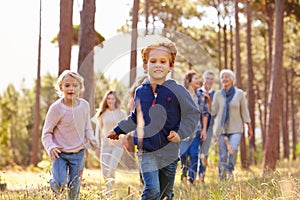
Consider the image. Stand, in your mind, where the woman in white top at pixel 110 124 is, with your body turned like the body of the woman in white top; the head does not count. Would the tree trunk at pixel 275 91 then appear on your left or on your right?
on your left

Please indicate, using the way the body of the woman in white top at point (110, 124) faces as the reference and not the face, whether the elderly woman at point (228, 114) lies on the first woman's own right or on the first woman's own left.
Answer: on the first woman's own left

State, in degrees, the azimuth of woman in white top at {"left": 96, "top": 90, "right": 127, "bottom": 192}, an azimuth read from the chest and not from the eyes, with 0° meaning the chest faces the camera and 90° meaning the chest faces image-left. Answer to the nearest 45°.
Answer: approximately 0°

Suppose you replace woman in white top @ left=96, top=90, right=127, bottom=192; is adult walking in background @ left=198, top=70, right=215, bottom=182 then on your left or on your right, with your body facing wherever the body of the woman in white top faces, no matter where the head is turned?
on your left

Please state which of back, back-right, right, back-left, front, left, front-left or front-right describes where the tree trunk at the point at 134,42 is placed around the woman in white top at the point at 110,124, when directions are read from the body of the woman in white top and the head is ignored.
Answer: back

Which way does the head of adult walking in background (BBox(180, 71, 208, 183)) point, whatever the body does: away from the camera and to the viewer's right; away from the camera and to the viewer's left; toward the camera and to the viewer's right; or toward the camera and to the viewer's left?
toward the camera and to the viewer's right

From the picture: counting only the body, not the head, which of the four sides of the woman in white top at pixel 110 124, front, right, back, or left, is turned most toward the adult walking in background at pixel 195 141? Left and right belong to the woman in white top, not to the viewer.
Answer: left

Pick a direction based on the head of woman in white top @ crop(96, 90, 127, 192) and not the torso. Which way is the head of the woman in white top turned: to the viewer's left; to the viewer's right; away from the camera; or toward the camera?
toward the camera
